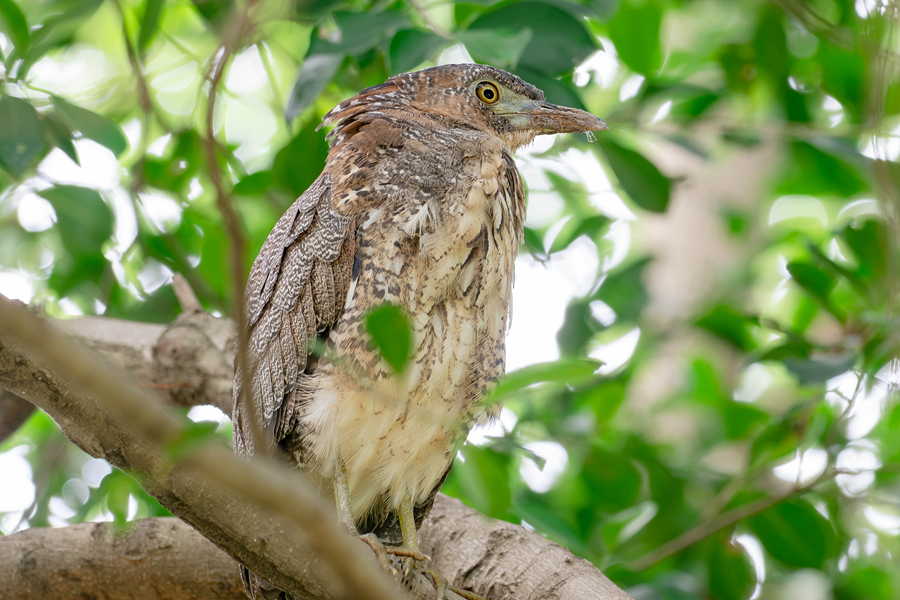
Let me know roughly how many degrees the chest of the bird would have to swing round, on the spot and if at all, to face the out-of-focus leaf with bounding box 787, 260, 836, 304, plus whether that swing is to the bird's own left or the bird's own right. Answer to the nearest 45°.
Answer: approximately 90° to the bird's own left

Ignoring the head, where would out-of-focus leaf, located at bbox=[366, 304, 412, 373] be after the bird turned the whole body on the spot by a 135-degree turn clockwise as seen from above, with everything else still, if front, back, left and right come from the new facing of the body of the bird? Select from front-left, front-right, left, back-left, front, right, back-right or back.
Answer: left

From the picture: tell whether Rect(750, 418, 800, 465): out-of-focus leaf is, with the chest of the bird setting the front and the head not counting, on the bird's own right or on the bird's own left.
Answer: on the bird's own left

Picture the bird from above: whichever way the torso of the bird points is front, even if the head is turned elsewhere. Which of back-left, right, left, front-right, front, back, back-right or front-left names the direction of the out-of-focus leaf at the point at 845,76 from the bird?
left

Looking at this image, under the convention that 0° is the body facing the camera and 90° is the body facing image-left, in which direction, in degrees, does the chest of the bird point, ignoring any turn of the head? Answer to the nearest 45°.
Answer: approximately 315°

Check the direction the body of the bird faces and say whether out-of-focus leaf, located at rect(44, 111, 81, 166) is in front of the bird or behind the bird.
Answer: behind

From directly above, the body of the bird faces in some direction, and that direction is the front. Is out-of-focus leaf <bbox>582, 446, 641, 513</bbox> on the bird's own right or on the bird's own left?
on the bird's own left

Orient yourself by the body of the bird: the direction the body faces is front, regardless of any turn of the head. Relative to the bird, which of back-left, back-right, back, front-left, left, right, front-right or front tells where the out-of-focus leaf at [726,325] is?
left

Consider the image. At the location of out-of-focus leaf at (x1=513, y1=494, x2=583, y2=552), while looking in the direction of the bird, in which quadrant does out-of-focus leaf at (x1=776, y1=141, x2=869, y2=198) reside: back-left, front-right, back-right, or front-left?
back-right

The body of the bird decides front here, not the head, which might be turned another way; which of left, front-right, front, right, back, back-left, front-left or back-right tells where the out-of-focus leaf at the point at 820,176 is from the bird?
left

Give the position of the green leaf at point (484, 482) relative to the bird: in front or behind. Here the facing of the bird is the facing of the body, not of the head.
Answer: in front
